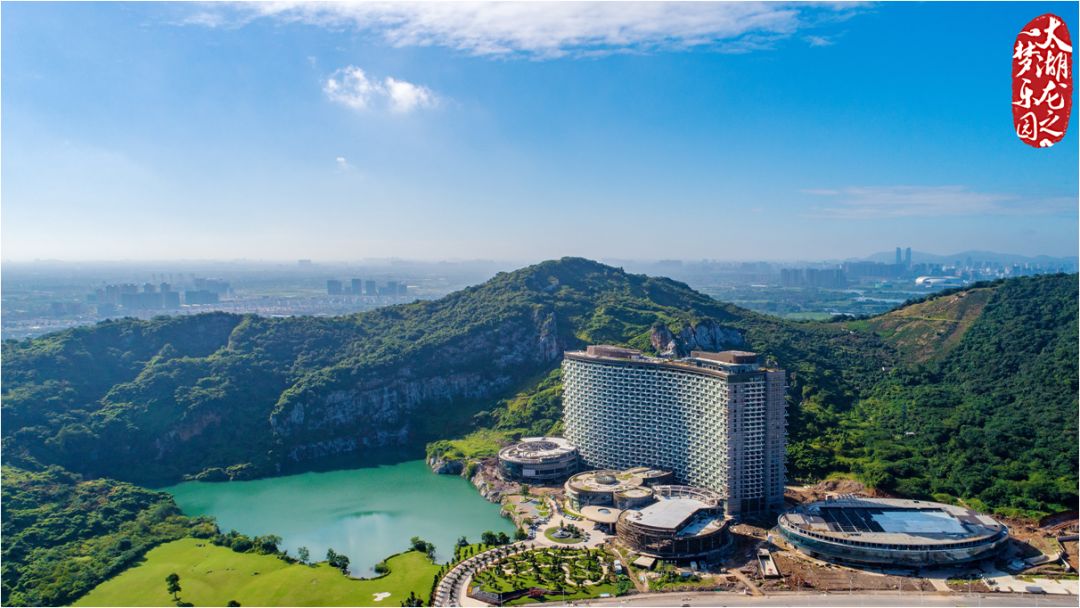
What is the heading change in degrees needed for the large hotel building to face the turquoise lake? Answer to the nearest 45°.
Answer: approximately 45° to its right

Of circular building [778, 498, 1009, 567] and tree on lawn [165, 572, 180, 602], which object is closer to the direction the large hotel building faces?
the tree on lawn

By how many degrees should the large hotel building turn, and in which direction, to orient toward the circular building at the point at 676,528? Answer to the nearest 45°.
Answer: approximately 45° to its left

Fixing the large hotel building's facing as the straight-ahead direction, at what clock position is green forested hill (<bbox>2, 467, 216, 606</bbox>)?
The green forested hill is roughly at 1 o'clock from the large hotel building.

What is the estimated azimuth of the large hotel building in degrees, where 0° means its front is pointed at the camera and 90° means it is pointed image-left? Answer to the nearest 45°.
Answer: approximately 45°

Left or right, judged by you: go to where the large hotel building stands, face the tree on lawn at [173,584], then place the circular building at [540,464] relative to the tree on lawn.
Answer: right

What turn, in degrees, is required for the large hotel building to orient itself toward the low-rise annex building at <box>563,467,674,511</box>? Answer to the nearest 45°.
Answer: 0° — it already faces it

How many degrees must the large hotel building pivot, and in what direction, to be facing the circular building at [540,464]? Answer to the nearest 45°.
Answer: approximately 45° to its right

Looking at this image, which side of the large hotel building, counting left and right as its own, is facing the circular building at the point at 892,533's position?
left
